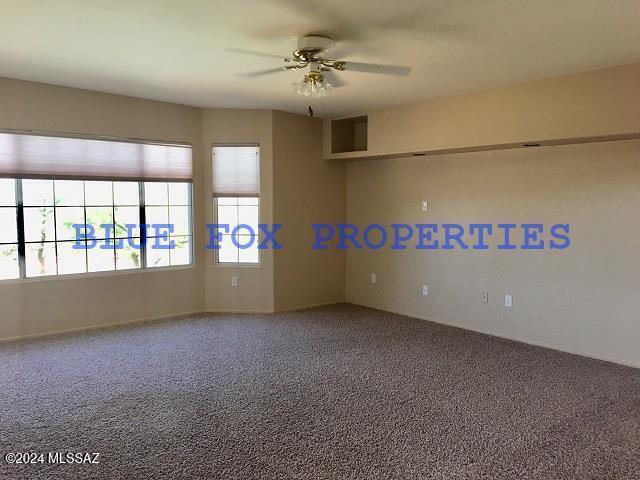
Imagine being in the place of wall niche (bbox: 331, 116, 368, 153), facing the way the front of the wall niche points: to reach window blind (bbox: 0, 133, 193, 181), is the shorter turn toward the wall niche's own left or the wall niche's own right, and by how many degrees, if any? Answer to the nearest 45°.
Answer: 0° — it already faces it

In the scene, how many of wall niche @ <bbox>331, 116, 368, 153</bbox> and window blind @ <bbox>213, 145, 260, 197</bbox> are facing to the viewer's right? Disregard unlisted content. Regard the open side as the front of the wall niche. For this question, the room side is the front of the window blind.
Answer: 0

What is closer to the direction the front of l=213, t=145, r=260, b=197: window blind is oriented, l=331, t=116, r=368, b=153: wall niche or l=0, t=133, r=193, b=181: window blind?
the window blind

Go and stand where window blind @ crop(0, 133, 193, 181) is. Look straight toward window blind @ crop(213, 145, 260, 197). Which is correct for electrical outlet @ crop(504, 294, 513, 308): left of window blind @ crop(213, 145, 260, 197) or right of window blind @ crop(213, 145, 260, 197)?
right

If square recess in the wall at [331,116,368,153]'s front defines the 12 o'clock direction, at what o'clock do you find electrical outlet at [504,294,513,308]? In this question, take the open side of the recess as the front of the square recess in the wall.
The electrical outlet is roughly at 9 o'clock from the square recess in the wall.

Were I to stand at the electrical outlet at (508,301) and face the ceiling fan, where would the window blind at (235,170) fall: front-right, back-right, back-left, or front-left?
front-right

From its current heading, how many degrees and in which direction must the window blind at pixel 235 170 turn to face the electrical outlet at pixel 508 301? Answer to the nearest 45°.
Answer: approximately 45° to its left

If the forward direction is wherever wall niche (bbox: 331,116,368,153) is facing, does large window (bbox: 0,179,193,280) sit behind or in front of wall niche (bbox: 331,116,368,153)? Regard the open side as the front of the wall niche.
in front

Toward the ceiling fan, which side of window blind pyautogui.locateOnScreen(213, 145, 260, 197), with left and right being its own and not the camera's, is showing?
front

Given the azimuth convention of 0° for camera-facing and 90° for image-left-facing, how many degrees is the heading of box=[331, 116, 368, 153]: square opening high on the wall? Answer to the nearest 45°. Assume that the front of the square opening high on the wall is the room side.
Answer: approximately 45°

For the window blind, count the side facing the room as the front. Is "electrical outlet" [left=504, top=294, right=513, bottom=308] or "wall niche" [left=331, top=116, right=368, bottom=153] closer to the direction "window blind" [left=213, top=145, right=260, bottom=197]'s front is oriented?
the electrical outlet

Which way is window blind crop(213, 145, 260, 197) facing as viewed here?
toward the camera

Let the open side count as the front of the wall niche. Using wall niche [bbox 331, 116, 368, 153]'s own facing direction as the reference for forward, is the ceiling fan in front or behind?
in front

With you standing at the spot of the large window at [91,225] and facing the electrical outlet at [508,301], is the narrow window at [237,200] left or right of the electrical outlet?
left

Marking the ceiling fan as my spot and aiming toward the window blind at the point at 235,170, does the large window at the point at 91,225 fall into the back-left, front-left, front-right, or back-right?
front-left
